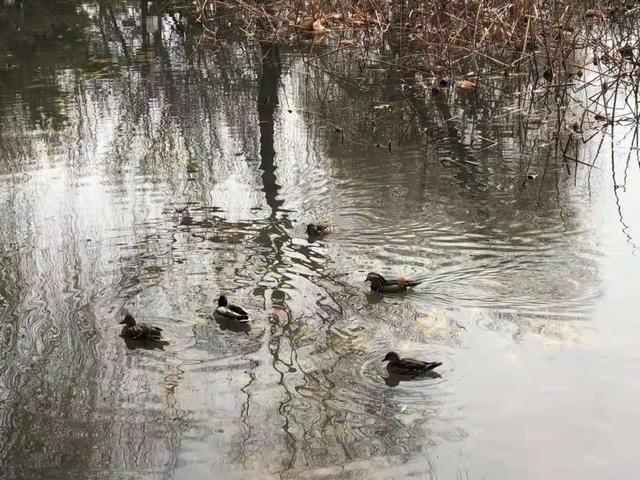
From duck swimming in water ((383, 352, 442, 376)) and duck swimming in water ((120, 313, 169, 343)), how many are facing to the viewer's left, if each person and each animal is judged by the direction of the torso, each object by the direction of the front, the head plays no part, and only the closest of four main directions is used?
2

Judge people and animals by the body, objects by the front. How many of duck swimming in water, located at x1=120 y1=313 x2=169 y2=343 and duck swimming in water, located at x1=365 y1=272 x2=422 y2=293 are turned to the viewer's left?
2

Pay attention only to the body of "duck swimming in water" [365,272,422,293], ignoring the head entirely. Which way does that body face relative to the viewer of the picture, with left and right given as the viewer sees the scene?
facing to the left of the viewer

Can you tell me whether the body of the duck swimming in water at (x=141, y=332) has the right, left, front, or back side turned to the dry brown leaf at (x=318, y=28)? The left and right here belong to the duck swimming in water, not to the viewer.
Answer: right

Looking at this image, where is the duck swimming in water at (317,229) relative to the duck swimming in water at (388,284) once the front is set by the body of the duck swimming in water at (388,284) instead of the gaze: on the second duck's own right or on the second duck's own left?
on the second duck's own right

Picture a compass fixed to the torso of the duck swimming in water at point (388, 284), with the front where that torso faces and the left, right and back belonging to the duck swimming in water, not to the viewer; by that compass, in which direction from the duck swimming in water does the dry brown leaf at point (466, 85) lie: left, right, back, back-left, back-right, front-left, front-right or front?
right

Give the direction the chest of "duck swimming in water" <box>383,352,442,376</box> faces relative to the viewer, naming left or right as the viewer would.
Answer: facing to the left of the viewer

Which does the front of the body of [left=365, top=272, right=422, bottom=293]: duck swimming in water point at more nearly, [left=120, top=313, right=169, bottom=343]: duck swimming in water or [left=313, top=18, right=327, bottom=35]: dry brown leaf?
the duck swimming in water

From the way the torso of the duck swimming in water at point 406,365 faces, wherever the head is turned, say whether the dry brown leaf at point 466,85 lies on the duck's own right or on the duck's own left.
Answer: on the duck's own right

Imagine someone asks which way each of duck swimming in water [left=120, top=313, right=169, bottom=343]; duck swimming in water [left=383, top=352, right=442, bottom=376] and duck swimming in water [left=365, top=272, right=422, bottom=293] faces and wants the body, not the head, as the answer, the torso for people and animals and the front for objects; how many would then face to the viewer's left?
3

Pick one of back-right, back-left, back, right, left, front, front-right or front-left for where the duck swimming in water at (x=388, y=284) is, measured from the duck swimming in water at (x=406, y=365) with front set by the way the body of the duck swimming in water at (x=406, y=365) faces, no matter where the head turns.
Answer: right

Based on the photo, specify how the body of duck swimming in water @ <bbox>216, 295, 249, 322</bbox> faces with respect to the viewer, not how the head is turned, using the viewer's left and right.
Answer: facing away from the viewer and to the left of the viewer

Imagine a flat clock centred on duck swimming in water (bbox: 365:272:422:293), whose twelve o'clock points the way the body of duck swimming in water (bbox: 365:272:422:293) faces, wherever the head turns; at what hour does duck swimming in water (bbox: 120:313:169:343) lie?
duck swimming in water (bbox: 120:313:169:343) is roughly at 11 o'clock from duck swimming in water (bbox: 365:272:422:293).

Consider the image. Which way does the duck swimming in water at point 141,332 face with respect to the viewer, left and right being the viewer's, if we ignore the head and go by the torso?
facing to the left of the viewer

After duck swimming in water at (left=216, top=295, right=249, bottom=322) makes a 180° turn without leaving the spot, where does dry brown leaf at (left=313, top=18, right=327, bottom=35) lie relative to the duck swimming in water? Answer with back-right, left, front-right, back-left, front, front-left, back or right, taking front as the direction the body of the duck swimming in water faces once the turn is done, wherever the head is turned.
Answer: back-left

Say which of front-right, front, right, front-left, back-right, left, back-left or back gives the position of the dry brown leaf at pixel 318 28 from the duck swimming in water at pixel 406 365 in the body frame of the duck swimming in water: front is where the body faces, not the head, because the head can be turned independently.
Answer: right
